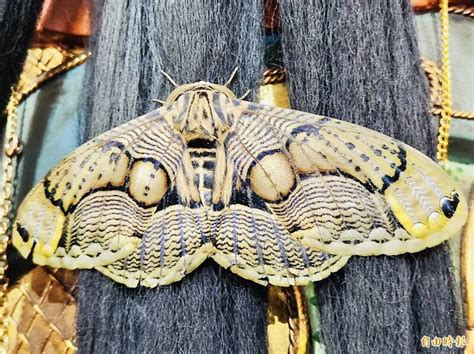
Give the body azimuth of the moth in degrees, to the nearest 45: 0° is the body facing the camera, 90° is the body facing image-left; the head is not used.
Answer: approximately 180°
